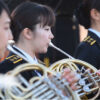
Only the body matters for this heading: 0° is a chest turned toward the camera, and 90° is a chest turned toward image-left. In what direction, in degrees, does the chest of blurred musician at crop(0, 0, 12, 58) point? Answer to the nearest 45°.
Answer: approximately 270°

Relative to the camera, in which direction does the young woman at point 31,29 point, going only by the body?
to the viewer's right

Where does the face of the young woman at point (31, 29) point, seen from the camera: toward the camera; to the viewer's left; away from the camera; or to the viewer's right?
to the viewer's right

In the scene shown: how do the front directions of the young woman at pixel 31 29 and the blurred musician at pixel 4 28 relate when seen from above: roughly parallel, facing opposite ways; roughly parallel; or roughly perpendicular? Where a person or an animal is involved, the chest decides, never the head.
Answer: roughly parallel

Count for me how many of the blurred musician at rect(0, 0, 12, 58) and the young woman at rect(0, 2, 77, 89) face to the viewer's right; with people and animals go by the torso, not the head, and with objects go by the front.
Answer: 2

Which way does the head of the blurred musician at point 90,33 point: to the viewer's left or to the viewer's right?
to the viewer's right

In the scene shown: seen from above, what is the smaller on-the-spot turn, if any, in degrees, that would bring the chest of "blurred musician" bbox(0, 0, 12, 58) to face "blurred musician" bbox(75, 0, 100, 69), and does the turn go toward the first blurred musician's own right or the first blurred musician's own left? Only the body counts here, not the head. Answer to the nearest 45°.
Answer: approximately 45° to the first blurred musician's own left
